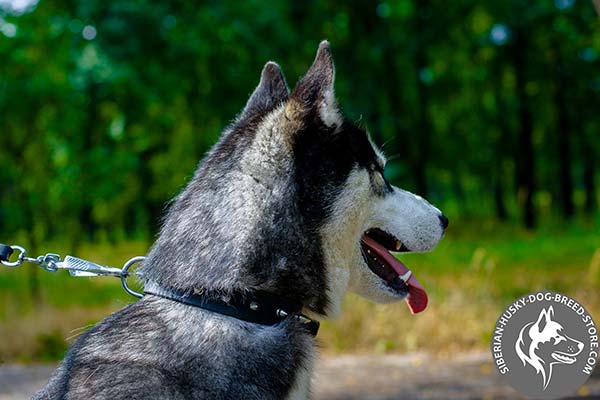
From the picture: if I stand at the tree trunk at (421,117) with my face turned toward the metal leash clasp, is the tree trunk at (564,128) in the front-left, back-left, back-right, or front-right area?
back-left

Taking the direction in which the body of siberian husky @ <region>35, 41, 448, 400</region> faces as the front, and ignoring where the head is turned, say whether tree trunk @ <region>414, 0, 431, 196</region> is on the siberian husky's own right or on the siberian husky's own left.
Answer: on the siberian husky's own left

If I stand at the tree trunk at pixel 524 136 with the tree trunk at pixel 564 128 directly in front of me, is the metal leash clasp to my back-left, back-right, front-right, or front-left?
back-right

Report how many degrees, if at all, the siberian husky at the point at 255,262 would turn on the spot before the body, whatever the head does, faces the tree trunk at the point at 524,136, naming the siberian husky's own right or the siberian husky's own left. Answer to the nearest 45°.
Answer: approximately 45° to the siberian husky's own left

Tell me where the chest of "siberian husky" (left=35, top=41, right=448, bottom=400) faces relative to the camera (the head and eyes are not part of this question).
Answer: to the viewer's right

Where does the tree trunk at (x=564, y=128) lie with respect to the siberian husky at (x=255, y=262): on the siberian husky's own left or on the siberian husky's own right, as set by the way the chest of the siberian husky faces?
on the siberian husky's own left
